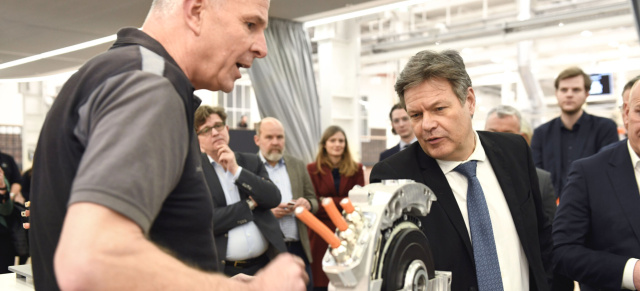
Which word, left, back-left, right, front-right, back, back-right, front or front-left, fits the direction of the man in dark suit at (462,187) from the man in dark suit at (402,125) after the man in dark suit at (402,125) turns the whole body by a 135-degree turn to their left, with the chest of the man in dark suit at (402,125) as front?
back-right

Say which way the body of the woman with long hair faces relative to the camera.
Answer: toward the camera

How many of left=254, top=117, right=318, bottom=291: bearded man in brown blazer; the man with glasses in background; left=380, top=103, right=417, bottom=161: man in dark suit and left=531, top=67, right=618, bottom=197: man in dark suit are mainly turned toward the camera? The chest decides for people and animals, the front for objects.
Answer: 4

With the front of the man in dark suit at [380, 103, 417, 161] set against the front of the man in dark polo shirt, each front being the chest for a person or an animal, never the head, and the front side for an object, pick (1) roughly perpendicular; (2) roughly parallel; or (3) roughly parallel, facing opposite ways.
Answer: roughly perpendicular

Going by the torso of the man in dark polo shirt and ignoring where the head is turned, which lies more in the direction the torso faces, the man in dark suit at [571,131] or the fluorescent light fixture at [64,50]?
the man in dark suit

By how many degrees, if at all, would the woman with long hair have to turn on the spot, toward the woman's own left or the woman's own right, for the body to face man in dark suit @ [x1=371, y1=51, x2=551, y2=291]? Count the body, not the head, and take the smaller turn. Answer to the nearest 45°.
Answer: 0° — they already face them

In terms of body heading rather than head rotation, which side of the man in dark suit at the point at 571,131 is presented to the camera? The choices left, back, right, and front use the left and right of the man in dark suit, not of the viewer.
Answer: front

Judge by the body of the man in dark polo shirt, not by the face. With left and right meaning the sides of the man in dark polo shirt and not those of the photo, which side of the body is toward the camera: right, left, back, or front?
right

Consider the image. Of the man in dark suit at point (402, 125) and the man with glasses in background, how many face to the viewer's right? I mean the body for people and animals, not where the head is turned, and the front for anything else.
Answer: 0
